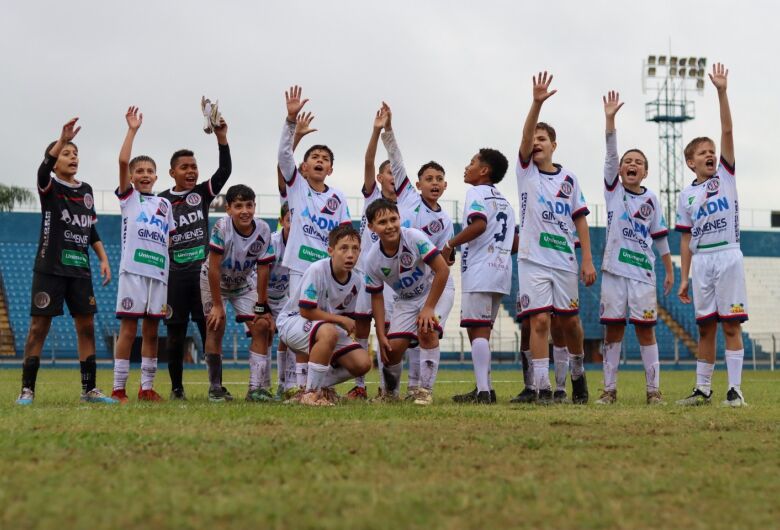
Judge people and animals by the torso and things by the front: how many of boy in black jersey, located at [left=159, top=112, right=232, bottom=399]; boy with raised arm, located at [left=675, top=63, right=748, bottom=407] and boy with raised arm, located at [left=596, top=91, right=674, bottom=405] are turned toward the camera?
3

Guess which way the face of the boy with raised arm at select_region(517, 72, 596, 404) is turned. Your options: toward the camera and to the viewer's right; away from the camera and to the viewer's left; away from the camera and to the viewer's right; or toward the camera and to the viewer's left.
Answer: toward the camera and to the viewer's left

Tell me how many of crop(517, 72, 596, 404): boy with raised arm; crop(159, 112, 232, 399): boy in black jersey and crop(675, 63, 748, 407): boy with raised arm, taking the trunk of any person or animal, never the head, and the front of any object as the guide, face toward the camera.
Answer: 3

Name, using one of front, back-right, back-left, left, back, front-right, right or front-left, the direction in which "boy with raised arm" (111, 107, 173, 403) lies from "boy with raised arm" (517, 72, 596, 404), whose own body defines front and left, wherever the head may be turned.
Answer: right

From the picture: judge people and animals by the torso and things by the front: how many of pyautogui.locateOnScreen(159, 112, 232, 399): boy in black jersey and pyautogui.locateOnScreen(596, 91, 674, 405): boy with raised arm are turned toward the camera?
2

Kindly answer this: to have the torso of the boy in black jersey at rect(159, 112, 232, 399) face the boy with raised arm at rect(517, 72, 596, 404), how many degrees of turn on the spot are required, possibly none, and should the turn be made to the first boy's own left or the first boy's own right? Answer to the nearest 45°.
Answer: approximately 45° to the first boy's own left

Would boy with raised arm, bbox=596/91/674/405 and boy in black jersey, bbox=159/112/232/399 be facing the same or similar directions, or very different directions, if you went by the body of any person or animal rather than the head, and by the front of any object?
same or similar directions

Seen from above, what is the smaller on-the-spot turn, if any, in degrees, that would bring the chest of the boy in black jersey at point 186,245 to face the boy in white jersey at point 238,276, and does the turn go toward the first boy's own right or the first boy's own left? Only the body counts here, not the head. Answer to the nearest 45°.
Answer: approximately 45° to the first boy's own left

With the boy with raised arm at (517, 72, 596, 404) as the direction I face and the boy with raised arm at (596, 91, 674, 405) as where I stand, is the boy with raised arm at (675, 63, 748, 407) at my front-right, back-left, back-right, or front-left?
back-left

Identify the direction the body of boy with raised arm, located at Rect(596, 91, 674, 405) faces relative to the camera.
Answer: toward the camera

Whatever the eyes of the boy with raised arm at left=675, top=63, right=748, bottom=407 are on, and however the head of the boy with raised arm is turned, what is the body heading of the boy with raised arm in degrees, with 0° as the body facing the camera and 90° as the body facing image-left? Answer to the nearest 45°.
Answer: approximately 0°

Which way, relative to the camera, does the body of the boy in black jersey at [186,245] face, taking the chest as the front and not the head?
toward the camera

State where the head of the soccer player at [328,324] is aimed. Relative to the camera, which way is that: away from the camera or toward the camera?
toward the camera

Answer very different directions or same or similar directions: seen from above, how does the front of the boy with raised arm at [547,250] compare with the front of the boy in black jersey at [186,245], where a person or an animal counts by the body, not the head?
same or similar directions

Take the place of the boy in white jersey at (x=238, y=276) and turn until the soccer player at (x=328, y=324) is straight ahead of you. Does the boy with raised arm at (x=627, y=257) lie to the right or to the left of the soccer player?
left

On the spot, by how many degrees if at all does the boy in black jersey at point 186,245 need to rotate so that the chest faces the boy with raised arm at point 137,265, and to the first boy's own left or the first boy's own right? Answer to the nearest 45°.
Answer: approximately 45° to the first boy's own right
